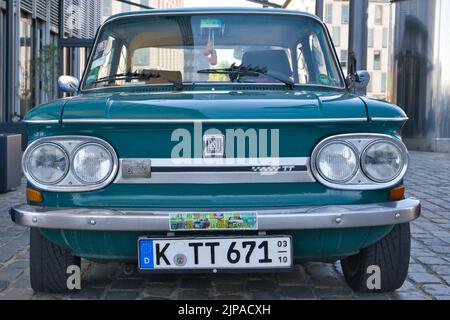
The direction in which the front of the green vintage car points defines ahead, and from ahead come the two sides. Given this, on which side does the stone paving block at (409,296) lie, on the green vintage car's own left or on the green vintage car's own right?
on the green vintage car's own left

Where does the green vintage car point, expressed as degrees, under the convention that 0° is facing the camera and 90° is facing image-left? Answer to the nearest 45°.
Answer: approximately 0°

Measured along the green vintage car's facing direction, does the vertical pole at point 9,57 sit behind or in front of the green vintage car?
behind
